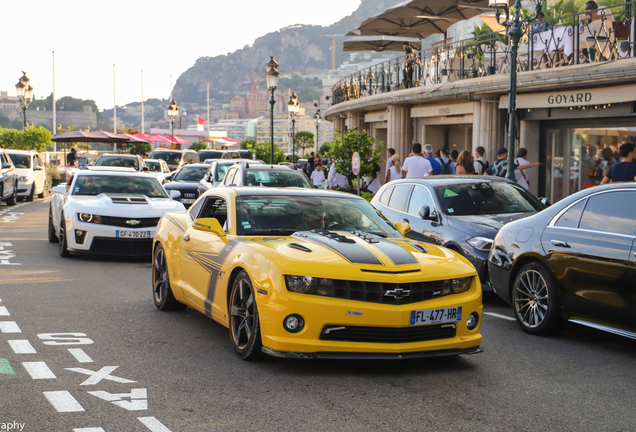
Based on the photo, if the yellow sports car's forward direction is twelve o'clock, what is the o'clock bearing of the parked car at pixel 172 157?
The parked car is roughly at 7 o'clock from the yellow sports car.

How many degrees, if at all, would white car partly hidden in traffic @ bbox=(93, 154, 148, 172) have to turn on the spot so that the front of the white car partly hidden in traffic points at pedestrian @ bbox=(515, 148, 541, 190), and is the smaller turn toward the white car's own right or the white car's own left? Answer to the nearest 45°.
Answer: approximately 45° to the white car's own left

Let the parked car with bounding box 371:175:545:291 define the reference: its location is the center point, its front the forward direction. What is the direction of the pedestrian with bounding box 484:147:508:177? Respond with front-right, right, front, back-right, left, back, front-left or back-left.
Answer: back-left

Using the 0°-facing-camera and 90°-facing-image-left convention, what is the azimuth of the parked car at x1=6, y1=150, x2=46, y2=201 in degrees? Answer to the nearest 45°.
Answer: approximately 0°

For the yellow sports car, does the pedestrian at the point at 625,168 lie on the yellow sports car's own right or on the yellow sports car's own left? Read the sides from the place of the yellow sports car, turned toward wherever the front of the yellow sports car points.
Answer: on the yellow sports car's own left

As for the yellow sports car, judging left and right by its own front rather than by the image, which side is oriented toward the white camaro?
back

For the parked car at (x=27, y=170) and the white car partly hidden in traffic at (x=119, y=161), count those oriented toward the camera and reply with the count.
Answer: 2

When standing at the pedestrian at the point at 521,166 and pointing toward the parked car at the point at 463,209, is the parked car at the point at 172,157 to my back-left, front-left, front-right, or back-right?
back-right
